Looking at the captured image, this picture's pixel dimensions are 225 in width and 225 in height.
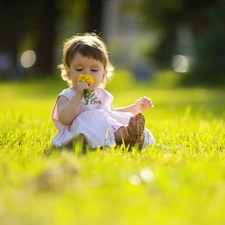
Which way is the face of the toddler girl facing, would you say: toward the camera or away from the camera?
toward the camera

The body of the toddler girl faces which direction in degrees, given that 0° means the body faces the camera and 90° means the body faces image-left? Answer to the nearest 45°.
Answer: approximately 315°

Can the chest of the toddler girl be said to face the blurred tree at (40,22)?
no

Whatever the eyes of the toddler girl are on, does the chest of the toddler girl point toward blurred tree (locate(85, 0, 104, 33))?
no

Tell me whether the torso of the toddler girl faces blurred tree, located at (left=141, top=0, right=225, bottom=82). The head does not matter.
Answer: no
